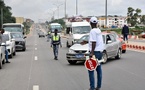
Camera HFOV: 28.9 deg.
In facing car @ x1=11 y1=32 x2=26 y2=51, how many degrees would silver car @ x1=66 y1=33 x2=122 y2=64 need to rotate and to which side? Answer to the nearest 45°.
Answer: approximately 90° to its right

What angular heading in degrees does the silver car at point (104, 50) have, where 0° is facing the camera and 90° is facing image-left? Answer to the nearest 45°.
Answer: approximately 45°

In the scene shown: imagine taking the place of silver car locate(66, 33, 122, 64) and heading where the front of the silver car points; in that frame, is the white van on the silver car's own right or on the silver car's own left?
on the silver car's own right
